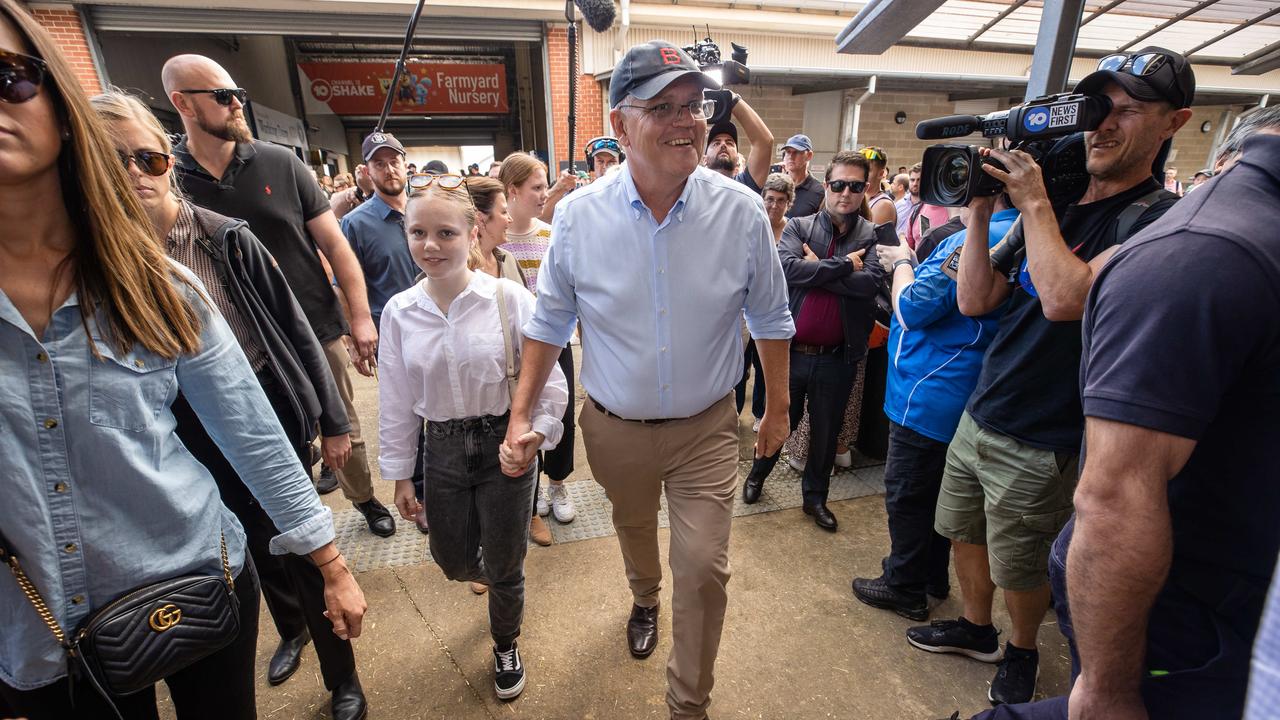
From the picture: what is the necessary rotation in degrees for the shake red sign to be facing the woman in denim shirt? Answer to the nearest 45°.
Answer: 0° — it already faces them

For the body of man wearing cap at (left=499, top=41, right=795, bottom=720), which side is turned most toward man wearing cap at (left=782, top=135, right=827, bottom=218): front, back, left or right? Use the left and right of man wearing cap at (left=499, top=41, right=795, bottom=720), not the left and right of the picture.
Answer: back

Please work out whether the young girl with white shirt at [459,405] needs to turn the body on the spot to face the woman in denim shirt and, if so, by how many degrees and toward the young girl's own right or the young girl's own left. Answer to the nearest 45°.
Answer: approximately 45° to the young girl's own right

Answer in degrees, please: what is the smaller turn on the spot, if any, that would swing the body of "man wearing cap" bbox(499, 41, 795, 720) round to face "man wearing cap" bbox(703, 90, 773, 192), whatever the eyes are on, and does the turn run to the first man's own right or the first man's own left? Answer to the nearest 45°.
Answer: approximately 180°

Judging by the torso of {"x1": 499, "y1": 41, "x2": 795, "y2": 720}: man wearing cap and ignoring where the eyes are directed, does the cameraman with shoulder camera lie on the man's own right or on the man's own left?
on the man's own left

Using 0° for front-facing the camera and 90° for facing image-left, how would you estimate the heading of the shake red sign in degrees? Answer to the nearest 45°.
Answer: approximately 0°
